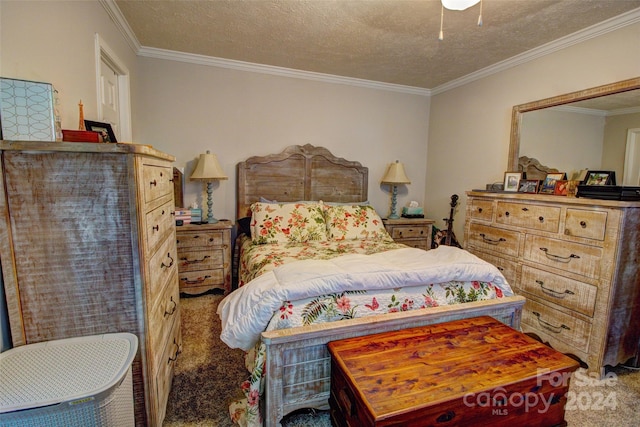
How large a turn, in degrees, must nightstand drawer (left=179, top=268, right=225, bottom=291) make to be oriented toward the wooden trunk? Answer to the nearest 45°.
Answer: approximately 45° to its left

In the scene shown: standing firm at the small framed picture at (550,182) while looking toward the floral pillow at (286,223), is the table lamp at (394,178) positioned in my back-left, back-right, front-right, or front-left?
front-right

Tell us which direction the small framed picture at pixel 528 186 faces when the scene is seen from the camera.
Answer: facing the viewer and to the left of the viewer

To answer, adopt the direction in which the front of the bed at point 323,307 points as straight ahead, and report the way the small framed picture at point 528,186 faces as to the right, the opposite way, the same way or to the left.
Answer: to the right

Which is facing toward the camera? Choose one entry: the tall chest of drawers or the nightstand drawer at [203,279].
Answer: the nightstand drawer

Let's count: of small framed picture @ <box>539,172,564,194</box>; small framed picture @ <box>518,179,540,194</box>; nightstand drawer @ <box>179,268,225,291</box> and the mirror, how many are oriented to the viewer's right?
0

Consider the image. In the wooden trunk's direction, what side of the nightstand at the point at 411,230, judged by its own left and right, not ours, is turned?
front

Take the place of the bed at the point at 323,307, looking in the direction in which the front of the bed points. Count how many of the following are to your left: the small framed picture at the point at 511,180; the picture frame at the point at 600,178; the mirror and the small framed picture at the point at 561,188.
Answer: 4

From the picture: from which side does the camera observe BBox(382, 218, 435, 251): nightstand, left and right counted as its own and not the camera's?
front

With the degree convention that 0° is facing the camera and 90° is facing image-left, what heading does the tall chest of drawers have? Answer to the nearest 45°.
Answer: approximately 270°

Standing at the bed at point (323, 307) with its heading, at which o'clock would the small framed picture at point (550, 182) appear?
The small framed picture is roughly at 9 o'clock from the bed.

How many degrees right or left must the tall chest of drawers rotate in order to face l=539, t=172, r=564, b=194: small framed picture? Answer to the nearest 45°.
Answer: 0° — it already faces it

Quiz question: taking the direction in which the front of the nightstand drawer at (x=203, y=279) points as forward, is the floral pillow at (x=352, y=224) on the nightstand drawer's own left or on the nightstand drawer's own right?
on the nightstand drawer's own left

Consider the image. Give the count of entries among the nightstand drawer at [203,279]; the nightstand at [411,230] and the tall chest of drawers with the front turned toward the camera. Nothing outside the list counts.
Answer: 2

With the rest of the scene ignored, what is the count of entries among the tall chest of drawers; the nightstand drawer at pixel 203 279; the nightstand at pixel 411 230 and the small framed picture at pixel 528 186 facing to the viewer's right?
1

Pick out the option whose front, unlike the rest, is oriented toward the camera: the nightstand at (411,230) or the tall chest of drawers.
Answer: the nightstand

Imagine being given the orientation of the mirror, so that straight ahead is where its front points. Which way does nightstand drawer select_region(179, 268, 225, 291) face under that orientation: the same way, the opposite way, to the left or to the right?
to the left

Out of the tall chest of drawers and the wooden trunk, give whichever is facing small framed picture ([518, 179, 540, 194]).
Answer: the tall chest of drawers
